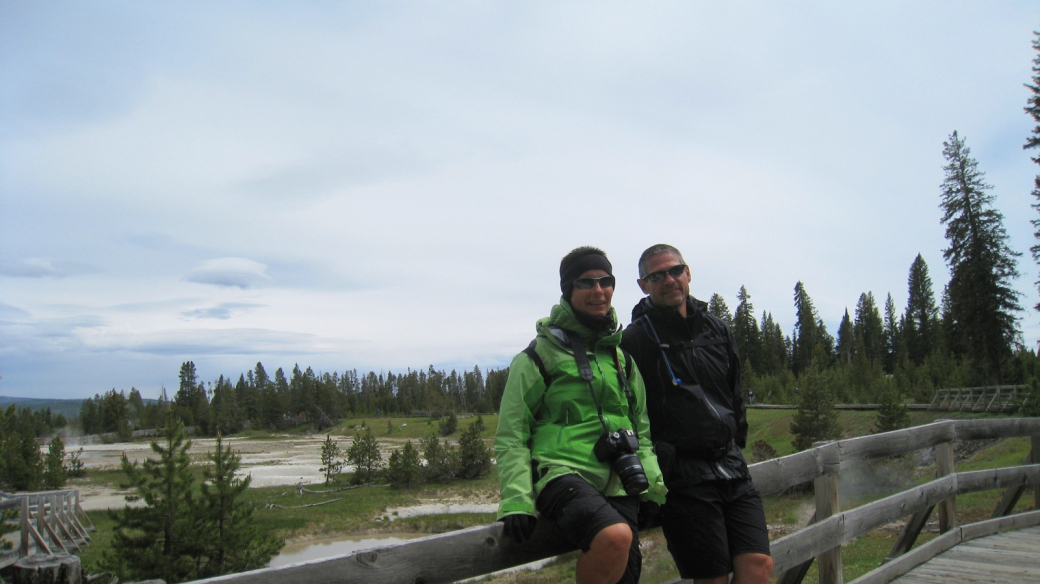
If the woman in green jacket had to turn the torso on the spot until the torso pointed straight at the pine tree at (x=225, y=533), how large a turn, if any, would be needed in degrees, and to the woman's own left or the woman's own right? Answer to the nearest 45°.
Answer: approximately 180°

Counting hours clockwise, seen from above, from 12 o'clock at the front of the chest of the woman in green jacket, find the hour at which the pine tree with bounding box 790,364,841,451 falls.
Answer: The pine tree is roughly at 8 o'clock from the woman in green jacket.

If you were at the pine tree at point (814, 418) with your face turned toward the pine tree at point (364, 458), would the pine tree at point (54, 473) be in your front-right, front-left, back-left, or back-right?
front-left

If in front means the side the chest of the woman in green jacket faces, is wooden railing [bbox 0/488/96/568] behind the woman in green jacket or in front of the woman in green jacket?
behind

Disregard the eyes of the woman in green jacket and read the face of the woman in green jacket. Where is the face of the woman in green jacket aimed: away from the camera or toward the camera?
toward the camera

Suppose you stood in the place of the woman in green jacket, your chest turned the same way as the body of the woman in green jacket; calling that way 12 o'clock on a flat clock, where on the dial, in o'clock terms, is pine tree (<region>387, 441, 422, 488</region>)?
The pine tree is roughly at 7 o'clock from the woman in green jacket.

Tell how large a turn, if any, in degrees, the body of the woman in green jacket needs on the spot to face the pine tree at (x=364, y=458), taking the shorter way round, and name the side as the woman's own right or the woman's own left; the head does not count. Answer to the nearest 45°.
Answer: approximately 135° to the woman's own left

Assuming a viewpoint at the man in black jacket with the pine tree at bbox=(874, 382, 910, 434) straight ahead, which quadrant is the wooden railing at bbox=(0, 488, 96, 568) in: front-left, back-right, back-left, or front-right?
front-left

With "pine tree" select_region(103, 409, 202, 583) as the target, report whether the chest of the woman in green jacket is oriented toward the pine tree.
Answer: no

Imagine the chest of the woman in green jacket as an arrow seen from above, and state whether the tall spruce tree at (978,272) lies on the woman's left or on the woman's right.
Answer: on the woman's left

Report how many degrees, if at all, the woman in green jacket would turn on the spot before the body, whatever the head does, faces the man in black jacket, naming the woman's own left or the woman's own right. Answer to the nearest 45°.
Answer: approximately 90° to the woman's own left

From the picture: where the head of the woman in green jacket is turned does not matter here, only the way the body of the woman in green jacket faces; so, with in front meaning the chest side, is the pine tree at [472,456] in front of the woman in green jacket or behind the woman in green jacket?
behind

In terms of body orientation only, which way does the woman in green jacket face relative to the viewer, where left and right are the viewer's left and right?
facing the viewer and to the right of the viewer

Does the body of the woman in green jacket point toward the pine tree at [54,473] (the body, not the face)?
no

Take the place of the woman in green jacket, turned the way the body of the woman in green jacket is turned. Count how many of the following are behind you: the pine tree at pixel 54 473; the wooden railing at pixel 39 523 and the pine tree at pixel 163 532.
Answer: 3

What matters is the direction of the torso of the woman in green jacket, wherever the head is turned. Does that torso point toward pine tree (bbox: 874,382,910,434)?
no
